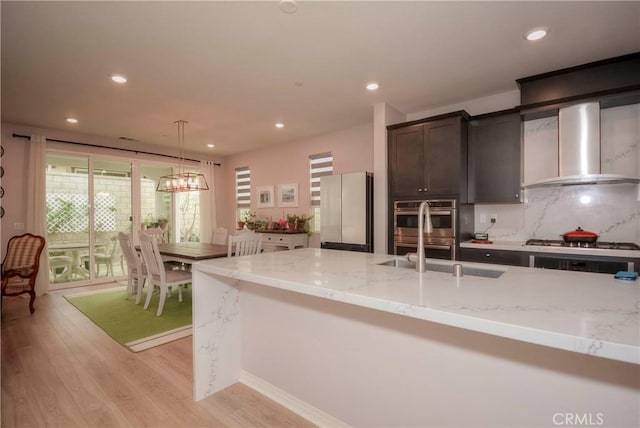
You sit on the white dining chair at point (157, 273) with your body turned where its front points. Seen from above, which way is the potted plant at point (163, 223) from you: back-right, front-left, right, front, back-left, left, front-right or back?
front-left

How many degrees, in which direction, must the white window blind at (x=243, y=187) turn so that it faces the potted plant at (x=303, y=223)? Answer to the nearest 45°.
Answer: approximately 90° to its left

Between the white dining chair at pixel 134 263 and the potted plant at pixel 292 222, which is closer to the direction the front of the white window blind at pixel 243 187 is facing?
the white dining chair

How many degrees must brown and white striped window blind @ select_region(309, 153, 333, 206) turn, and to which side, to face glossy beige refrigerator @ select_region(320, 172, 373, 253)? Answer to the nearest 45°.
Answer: approximately 45° to its left

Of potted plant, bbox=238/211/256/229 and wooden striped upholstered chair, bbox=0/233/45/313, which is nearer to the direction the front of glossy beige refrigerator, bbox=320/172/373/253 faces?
the wooden striped upholstered chair

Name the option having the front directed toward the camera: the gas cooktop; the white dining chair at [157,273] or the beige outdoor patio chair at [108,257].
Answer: the gas cooktop

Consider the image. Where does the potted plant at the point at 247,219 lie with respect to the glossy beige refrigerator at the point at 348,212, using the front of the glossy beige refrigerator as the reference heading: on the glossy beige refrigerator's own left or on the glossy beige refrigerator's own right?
on the glossy beige refrigerator's own right

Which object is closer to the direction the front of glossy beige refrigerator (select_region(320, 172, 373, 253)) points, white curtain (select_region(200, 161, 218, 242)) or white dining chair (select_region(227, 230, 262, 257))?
the white dining chair

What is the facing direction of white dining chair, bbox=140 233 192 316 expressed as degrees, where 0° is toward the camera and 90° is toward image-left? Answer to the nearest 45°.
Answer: approximately 225°

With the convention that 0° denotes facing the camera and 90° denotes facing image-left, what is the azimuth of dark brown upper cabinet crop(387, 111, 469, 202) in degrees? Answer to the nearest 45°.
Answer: approximately 45°

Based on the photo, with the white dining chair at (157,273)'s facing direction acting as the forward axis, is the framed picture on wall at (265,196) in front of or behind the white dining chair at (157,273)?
in front

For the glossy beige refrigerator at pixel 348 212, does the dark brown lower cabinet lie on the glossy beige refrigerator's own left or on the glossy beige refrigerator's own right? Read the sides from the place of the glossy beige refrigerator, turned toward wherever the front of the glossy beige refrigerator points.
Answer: on the glossy beige refrigerator's own left

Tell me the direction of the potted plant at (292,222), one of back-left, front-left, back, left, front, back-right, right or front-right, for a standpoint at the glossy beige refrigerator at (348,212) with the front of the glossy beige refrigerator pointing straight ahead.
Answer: right

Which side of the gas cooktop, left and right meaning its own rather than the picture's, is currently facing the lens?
front

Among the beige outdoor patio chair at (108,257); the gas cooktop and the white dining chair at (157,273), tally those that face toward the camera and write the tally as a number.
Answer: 1
